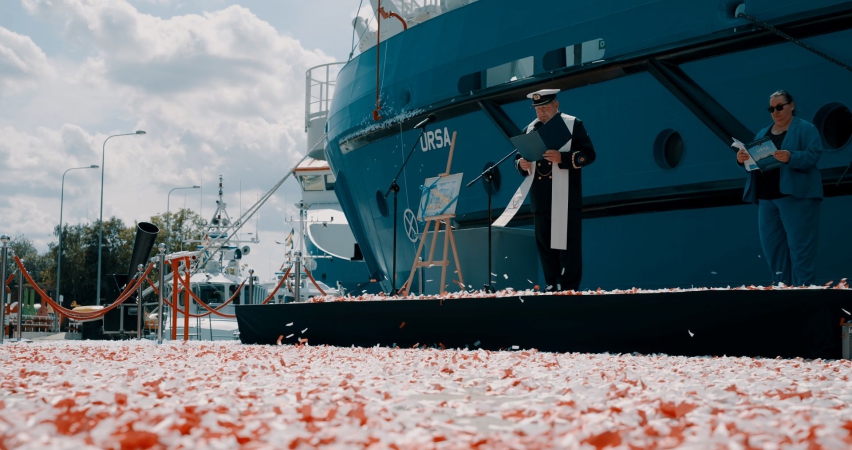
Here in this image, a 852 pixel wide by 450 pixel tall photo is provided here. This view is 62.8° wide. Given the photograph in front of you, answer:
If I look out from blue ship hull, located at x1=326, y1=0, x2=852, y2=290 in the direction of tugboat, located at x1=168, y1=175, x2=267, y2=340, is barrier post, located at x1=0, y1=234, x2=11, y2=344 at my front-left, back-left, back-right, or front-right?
front-left

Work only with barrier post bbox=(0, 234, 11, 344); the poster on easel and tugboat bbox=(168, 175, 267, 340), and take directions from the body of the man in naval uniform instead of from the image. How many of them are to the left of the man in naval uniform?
0

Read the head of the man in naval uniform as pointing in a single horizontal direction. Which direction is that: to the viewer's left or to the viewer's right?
to the viewer's left

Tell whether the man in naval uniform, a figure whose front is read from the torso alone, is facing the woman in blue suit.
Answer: no

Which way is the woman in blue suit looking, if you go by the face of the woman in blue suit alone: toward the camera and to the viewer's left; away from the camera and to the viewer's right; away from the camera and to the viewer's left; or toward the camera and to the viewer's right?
toward the camera and to the viewer's left

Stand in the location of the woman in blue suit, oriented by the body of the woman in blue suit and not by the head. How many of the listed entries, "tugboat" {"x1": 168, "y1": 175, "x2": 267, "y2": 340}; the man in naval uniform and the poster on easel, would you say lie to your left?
0

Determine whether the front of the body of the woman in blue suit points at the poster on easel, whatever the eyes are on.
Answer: no

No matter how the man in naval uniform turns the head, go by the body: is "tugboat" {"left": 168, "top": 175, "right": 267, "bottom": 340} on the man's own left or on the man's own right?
on the man's own right

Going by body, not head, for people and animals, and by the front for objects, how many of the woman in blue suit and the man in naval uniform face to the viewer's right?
0

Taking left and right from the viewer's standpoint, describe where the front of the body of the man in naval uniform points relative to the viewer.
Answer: facing the viewer and to the left of the viewer

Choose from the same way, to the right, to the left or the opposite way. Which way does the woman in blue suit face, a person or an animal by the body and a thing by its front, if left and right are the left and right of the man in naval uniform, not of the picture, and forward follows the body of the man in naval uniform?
the same way

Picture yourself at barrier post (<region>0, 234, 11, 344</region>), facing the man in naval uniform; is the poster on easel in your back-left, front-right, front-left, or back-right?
front-left

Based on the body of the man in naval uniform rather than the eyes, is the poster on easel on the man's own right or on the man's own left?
on the man's own right

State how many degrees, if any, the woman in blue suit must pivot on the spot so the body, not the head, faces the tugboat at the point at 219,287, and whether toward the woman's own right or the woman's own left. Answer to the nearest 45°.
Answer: approximately 90° to the woman's own right
